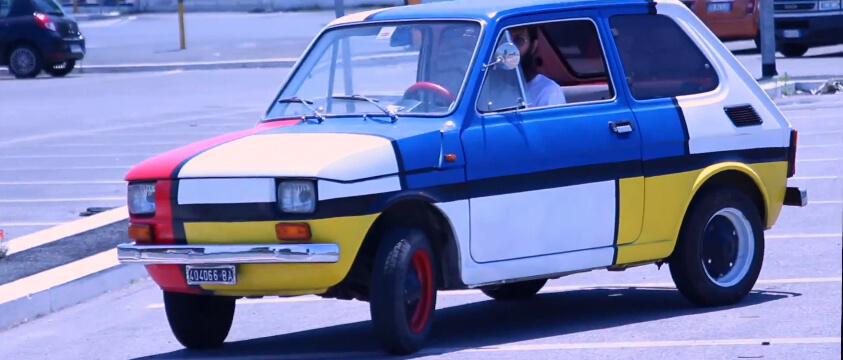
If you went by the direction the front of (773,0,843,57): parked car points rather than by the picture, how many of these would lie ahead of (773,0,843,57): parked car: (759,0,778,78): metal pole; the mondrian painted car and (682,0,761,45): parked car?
2

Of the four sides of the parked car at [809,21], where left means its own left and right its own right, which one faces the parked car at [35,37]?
right

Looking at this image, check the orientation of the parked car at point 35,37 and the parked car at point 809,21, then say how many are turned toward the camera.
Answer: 1

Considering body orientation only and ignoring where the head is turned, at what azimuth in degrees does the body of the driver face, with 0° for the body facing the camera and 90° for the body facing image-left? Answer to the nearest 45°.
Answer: approximately 45°

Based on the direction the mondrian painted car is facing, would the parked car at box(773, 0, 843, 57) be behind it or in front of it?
behind

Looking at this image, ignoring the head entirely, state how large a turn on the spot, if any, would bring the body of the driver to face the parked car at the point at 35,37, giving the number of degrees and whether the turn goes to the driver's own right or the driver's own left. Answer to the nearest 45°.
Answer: approximately 90° to the driver's own right

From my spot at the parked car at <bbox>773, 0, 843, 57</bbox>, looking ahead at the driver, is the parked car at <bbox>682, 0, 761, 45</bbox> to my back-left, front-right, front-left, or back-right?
back-right
